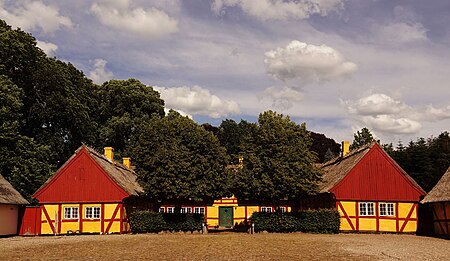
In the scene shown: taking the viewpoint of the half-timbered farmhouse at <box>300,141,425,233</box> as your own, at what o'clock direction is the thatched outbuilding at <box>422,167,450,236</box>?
The thatched outbuilding is roughly at 10 o'clock from the half-timbered farmhouse.

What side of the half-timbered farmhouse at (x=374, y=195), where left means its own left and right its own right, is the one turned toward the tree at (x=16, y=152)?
right

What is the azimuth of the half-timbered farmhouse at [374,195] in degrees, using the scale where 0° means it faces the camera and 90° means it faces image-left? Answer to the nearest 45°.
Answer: approximately 0°

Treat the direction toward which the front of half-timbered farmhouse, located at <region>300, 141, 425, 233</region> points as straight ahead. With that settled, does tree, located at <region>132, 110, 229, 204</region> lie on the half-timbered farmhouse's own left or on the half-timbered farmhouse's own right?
on the half-timbered farmhouse's own right

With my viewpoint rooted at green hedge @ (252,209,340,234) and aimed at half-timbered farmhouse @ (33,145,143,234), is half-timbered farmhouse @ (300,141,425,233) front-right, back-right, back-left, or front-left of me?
back-right

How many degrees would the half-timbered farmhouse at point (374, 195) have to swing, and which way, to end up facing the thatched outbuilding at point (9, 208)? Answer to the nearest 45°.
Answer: approximately 90° to its right
